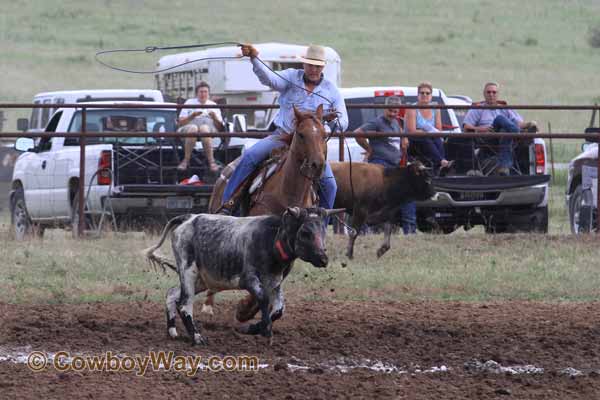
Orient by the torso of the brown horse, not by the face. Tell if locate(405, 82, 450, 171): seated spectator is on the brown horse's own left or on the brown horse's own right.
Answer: on the brown horse's own left

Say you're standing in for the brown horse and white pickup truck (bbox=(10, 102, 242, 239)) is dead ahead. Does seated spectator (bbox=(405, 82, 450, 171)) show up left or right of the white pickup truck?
right

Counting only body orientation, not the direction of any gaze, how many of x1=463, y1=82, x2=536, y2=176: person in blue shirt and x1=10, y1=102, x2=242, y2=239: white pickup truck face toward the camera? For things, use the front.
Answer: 1

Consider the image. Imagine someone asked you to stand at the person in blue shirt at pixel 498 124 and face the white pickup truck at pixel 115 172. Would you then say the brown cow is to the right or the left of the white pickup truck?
left

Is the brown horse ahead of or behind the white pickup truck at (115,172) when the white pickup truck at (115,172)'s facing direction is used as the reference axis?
behind

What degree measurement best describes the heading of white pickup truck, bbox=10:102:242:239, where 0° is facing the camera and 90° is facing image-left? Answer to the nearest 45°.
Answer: approximately 135°

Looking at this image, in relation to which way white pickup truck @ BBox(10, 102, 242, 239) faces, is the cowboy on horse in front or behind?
behind

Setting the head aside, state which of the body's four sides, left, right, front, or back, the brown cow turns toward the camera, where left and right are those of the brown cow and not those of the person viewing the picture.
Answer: right

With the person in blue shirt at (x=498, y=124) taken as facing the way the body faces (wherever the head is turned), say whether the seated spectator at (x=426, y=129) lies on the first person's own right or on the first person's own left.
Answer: on the first person's own right

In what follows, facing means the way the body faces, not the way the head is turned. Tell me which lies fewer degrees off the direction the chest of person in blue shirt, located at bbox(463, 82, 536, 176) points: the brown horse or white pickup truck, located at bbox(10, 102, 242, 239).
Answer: the brown horse
